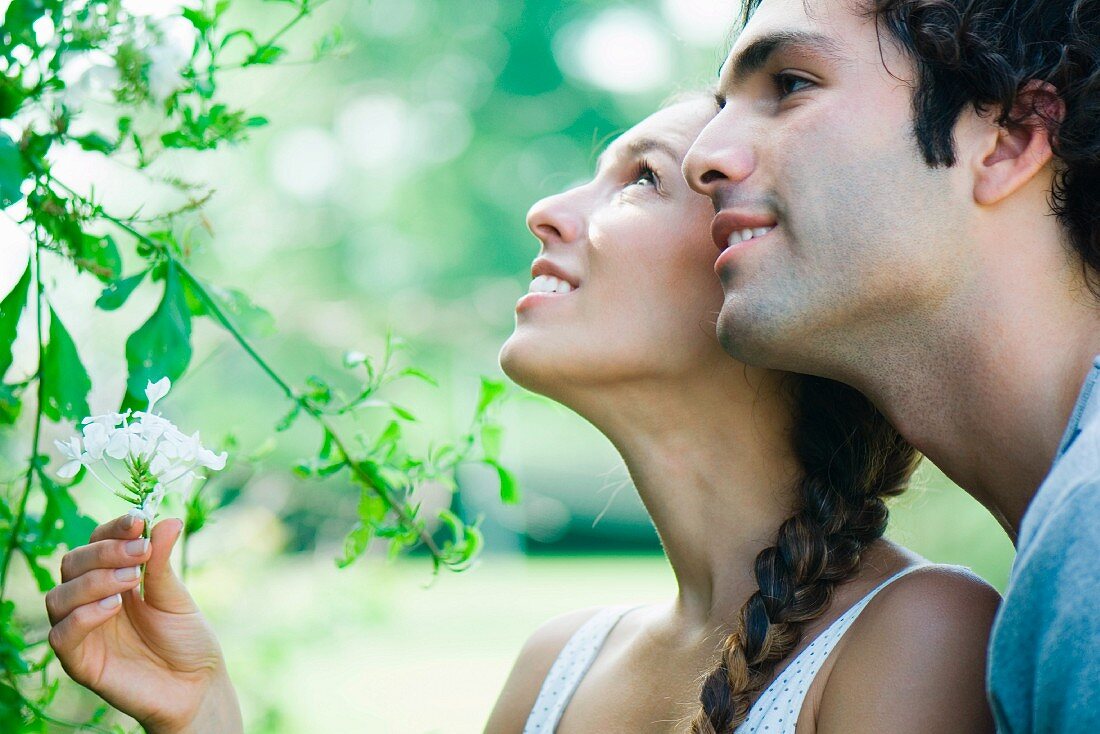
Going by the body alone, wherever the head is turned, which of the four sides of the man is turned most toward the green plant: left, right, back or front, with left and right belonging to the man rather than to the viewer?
front

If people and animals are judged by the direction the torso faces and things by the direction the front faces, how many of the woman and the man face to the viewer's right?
0

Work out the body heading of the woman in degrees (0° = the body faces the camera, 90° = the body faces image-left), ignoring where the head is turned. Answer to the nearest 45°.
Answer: approximately 45°

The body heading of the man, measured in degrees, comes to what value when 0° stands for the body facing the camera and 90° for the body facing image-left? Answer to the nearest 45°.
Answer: approximately 90°

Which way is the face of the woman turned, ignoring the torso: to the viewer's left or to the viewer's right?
to the viewer's left
